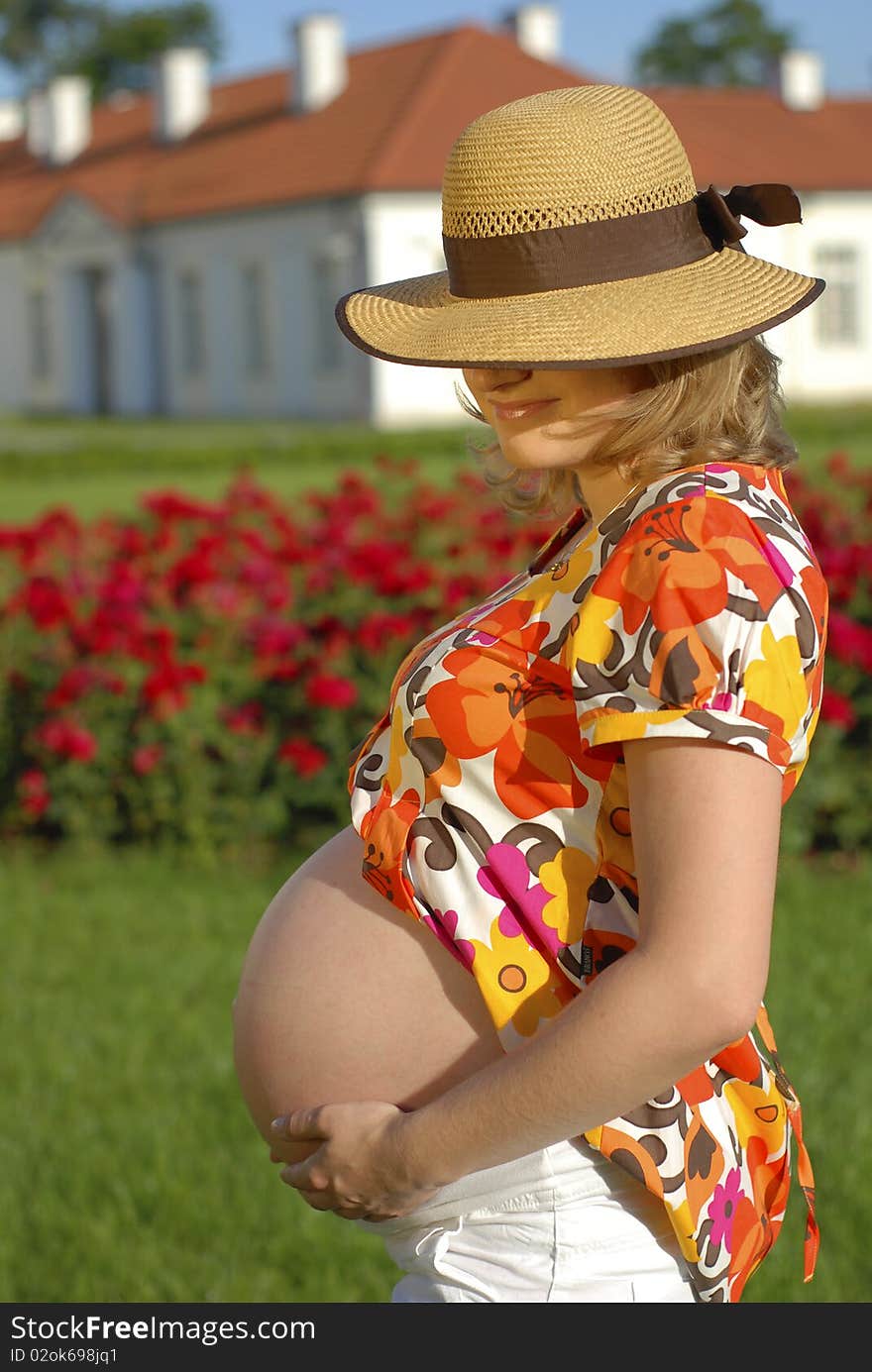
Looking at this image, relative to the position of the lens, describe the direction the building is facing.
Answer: facing the viewer and to the left of the viewer

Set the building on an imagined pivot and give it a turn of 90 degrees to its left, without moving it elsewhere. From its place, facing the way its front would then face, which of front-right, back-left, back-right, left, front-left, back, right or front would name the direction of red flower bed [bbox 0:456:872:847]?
front-right

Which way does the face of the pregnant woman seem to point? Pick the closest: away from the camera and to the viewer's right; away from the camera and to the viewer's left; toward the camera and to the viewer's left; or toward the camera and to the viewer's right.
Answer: toward the camera and to the viewer's left

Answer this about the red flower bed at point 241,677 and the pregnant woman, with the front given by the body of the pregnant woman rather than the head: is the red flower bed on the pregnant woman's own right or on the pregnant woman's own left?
on the pregnant woman's own right

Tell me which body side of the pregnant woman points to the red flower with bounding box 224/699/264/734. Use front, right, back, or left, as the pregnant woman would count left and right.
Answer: right

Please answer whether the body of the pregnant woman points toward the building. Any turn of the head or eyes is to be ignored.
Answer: no

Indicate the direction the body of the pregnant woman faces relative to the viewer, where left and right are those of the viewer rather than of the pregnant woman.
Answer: facing to the left of the viewer

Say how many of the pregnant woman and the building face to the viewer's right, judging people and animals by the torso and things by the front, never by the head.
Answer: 0

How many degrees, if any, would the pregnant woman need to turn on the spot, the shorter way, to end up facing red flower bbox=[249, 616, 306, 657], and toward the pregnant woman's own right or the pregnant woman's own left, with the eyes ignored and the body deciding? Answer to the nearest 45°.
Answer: approximately 90° to the pregnant woman's own right

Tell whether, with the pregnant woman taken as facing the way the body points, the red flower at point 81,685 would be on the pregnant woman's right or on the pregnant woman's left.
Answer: on the pregnant woman's right
